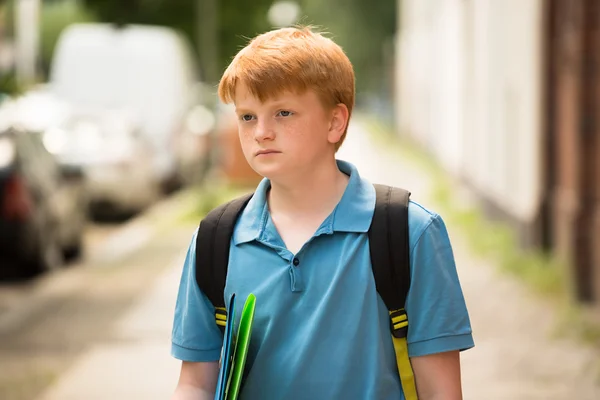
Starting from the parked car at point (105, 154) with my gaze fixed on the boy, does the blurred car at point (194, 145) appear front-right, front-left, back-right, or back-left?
back-left

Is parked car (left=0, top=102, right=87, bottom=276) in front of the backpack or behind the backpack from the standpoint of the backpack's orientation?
in front

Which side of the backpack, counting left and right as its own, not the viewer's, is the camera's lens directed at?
back

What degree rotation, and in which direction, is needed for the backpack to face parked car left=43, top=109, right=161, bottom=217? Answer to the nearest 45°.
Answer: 0° — it already faces it

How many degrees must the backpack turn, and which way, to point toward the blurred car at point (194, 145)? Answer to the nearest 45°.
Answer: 0° — it already faces it
